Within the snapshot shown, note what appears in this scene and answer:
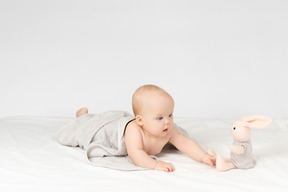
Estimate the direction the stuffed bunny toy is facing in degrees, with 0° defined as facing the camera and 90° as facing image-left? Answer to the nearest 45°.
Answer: approximately 90°
